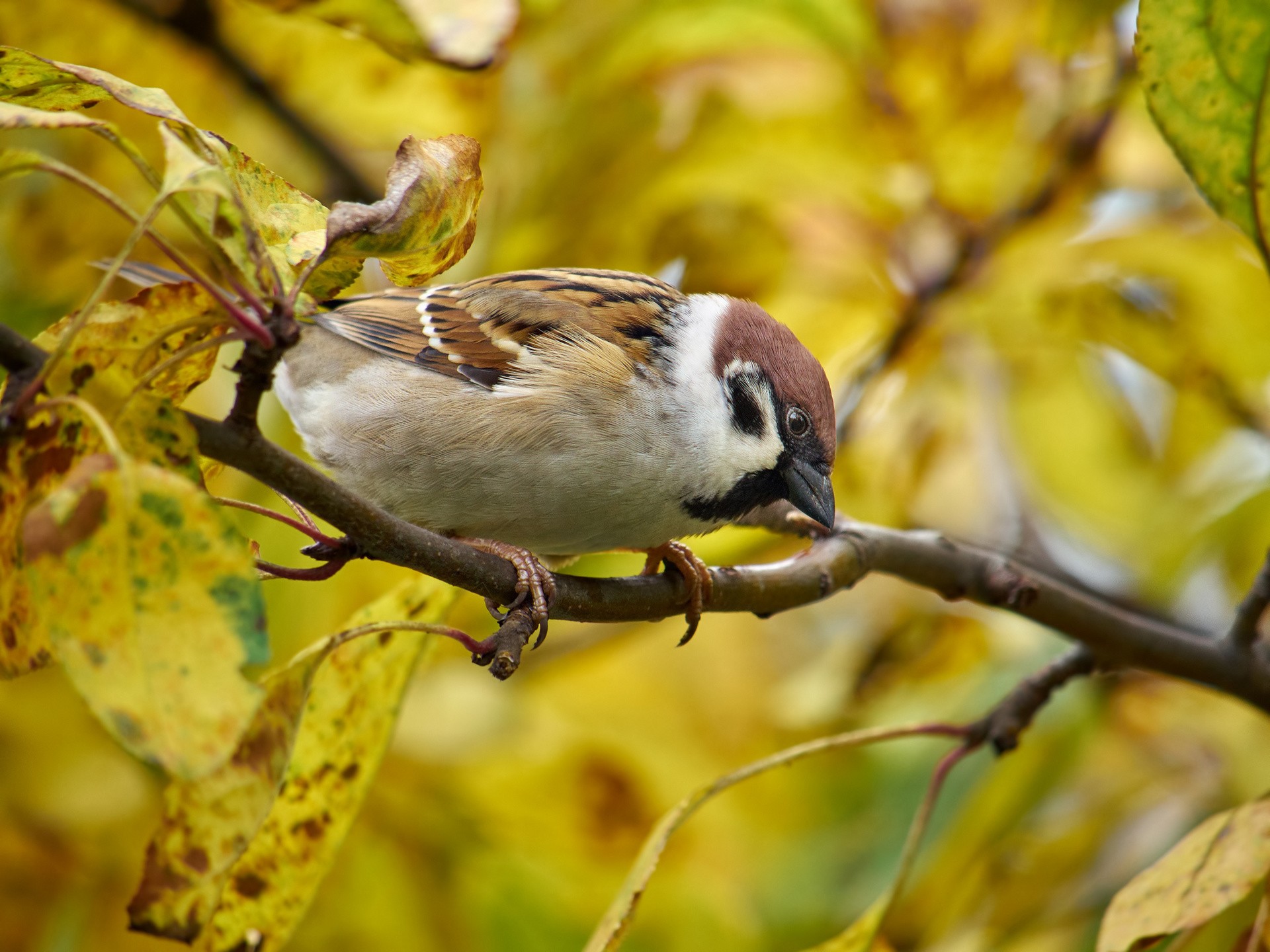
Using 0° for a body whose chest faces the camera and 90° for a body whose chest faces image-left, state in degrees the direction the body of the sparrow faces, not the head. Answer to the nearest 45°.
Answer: approximately 270°

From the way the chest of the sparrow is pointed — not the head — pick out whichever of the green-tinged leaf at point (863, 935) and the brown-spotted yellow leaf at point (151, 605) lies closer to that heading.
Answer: the green-tinged leaf

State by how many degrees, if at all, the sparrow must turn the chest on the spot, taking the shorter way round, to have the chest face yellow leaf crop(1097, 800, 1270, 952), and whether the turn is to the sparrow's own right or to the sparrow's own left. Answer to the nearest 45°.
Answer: approximately 45° to the sparrow's own right
